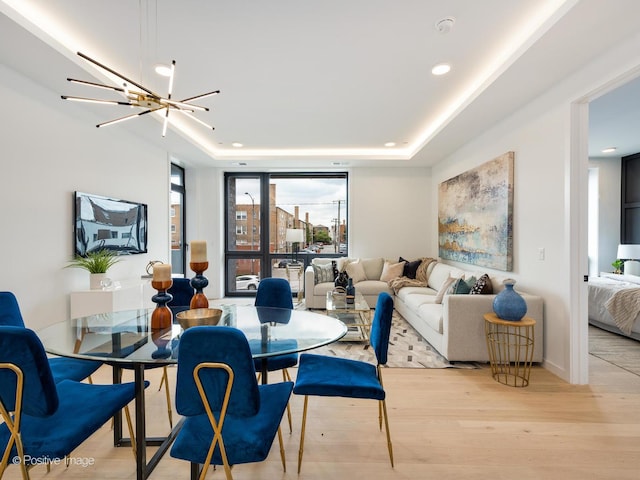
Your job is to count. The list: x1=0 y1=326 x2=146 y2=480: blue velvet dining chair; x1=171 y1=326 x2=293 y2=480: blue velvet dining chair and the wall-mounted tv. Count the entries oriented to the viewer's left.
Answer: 0

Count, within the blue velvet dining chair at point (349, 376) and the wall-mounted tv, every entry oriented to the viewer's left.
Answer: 1

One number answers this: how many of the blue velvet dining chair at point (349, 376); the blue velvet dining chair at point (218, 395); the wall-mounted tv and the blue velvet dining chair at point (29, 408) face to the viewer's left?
1

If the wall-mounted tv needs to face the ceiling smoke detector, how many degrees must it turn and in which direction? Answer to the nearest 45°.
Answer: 0° — it already faces it

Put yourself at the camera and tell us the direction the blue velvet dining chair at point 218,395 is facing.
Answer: facing away from the viewer and to the right of the viewer

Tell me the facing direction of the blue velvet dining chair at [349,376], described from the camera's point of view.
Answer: facing to the left of the viewer

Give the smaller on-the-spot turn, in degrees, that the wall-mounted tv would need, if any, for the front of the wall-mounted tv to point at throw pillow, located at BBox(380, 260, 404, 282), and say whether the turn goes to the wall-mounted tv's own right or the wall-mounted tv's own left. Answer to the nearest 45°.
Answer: approximately 45° to the wall-mounted tv's own left

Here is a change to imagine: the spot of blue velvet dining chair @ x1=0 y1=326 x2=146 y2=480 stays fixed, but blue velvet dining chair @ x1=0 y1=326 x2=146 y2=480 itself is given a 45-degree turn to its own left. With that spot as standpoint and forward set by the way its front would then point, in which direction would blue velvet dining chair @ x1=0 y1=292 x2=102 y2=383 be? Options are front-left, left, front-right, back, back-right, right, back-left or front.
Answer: front

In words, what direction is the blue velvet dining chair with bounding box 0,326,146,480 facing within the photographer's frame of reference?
facing away from the viewer and to the right of the viewer

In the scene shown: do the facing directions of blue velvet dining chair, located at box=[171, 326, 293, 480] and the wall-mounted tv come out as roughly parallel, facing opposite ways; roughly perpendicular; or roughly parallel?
roughly perpendicular

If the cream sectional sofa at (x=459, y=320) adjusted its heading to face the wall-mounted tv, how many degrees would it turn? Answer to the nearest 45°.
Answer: approximately 45° to its right

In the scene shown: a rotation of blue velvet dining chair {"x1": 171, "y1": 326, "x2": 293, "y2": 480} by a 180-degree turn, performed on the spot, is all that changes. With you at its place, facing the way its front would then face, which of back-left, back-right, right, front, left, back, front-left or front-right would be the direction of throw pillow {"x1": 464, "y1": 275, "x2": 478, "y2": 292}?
back

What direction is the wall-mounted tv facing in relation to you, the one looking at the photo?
facing the viewer and to the right of the viewer

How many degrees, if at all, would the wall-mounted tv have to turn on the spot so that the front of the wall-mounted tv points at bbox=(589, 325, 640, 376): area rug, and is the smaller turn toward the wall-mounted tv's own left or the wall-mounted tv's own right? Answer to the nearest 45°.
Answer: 0° — it already faces it

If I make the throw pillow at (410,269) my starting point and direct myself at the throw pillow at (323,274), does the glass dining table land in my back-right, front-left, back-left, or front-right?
front-left

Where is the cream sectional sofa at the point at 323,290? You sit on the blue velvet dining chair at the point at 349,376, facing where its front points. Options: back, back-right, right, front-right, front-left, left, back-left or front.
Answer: right

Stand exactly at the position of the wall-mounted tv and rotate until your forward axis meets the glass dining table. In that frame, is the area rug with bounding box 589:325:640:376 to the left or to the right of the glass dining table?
left

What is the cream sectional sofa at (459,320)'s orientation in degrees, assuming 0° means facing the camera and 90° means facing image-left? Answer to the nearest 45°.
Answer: approximately 45°

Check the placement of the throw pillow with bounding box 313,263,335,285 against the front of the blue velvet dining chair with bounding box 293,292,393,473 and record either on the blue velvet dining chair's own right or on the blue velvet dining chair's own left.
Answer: on the blue velvet dining chair's own right
